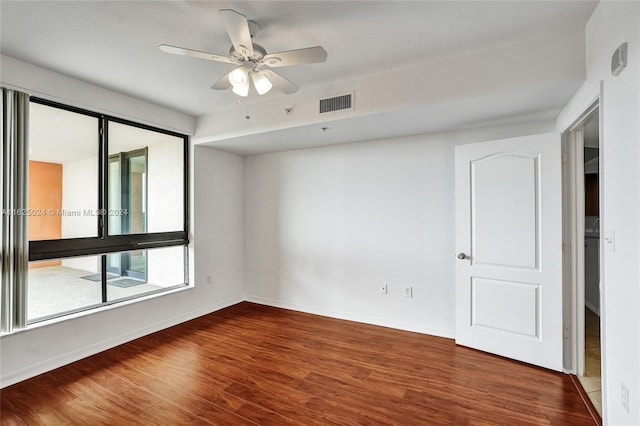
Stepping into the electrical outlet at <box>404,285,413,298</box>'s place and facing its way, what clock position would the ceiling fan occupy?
The ceiling fan is roughly at 1 o'clock from the electrical outlet.

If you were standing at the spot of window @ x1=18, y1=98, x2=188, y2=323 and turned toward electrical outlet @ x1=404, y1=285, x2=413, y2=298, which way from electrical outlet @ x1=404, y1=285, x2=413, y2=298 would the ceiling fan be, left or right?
right

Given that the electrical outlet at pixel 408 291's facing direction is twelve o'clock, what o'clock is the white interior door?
The white interior door is roughly at 10 o'clock from the electrical outlet.

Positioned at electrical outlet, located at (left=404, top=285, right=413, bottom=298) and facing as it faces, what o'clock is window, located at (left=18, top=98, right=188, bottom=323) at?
The window is roughly at 2 o'clock from the electrical outlet.

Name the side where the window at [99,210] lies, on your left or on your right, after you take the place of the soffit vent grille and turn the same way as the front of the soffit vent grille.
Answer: on your right

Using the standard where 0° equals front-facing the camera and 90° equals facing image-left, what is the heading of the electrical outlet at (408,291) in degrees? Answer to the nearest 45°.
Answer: approximately 0°

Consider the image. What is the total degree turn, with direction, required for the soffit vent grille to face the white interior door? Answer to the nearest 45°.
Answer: approximately 135° to its left

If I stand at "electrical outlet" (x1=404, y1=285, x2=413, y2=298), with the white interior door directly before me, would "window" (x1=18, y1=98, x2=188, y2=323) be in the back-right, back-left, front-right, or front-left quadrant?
back-right

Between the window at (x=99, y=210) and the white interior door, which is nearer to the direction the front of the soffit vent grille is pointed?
the window

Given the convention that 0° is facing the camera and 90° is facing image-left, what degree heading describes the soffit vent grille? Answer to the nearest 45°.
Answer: approximately 45°
